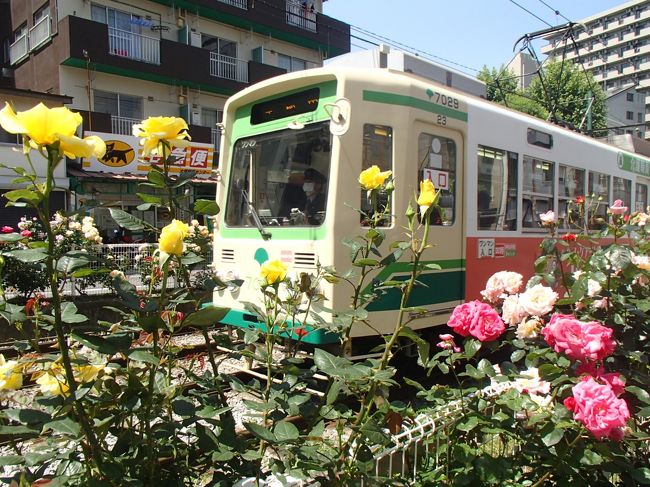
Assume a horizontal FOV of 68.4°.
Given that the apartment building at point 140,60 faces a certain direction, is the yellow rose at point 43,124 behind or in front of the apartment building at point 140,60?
in front

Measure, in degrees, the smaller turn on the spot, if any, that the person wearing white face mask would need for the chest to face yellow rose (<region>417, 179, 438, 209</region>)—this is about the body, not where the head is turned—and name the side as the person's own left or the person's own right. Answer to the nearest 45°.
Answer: approximately 45° to the person's own left

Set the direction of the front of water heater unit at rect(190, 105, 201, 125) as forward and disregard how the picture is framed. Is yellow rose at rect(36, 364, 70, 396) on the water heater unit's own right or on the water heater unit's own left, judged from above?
on the water heater unit's own right

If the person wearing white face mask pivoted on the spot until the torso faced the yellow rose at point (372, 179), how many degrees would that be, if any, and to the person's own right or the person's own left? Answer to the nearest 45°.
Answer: approximately 45° to the person's own left

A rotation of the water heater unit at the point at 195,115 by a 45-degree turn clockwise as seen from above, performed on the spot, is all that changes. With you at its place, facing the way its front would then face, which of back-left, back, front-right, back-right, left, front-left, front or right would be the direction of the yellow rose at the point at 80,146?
front

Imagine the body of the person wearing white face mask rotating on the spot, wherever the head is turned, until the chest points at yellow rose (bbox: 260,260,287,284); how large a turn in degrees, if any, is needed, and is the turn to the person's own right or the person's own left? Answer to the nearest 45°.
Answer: approximately 45° to the person's own left

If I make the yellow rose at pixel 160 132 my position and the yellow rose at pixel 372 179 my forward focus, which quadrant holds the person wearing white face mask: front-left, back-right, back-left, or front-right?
front-left

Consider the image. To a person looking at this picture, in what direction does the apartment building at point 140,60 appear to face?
facing the viewer and to the right of the viewer

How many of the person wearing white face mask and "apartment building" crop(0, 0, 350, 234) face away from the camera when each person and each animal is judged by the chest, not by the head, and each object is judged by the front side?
0

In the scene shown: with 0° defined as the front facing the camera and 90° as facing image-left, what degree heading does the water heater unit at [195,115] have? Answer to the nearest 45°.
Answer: approximately 315°

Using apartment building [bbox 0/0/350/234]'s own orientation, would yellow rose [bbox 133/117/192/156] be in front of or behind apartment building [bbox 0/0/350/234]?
in front

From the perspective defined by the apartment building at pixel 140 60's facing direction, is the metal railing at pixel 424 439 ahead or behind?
ahead

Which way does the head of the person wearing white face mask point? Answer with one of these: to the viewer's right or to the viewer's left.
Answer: to the viewer's left

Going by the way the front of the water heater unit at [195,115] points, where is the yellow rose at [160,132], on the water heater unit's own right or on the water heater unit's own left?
on the water heater unit's own right
